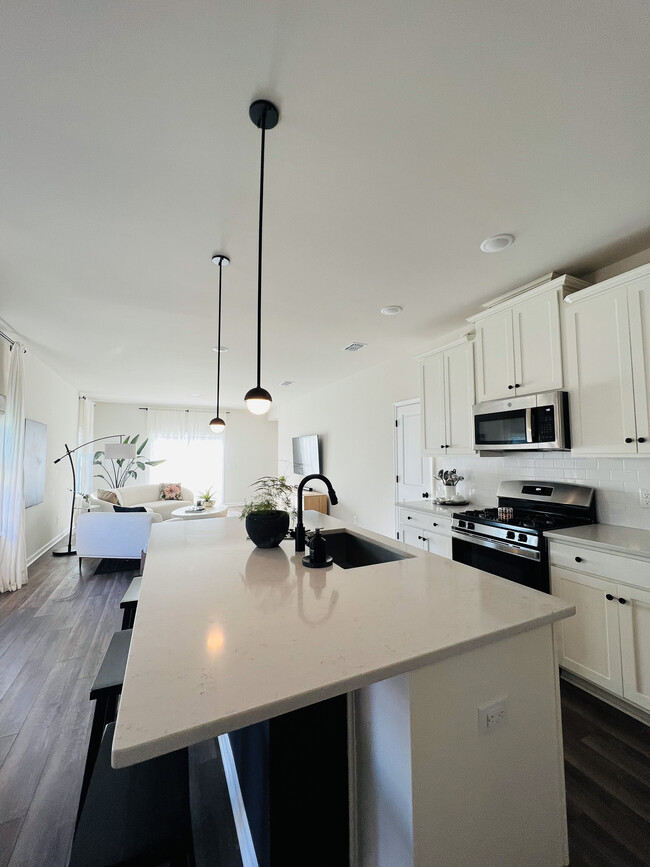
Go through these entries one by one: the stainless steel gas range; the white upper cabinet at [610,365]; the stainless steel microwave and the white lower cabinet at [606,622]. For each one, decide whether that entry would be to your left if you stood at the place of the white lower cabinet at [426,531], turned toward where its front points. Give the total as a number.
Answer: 4

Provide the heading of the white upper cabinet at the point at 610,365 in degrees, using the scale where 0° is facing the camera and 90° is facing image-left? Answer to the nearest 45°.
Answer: approximately 45°

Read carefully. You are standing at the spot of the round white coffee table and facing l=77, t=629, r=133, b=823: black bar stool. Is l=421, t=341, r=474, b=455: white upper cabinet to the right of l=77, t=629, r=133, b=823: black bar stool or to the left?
left

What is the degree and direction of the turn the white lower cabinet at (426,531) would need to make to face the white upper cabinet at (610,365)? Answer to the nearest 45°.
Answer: approximately 90° to its left

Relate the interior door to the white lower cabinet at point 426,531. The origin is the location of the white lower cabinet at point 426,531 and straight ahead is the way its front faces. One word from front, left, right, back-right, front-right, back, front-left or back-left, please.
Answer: back-right

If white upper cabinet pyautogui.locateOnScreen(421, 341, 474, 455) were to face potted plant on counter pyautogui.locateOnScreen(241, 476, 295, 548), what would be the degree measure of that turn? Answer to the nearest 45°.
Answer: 0° — it already faces it

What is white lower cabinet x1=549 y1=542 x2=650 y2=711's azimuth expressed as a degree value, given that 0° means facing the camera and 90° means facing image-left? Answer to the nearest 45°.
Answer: approximately 45°

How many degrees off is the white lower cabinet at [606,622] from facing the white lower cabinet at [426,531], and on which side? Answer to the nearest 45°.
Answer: approximately 90° to its right
